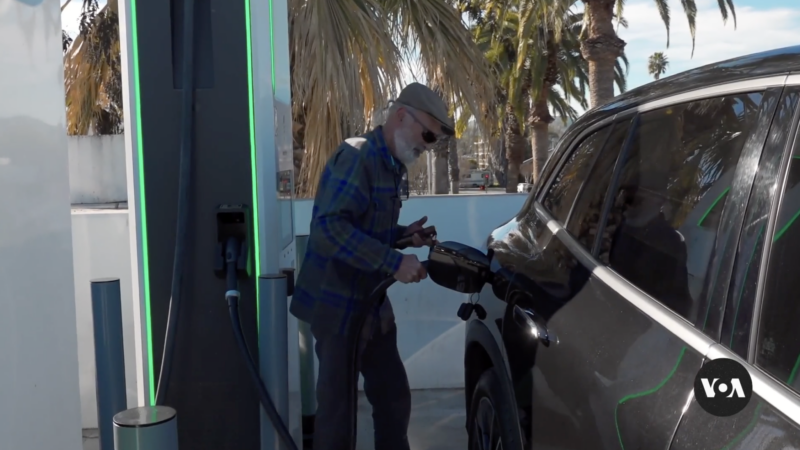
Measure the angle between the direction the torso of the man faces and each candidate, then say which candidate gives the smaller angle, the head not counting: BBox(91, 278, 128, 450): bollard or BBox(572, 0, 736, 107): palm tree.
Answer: the palm tree

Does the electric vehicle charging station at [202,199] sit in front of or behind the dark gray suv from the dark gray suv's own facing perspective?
behind

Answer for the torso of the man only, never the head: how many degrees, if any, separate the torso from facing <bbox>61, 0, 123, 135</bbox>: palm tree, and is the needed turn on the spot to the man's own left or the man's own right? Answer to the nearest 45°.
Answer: approximately 135° to the man's own left

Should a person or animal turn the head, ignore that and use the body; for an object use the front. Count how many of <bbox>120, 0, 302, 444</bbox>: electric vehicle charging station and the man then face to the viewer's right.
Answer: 1

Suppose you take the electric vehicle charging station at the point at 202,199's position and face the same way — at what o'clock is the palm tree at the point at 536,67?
The palm tree is roughly at 7 o'clock from the electric vehicle charging station.

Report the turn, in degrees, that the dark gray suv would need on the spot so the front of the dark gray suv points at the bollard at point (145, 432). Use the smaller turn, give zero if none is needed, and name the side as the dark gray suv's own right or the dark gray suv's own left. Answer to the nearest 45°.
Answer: approximately 135° to the dark gray suv's own right

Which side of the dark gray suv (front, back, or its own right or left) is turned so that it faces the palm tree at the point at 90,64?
back

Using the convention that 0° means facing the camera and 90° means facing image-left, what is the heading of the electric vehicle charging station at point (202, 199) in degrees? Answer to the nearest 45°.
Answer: approximately 0°

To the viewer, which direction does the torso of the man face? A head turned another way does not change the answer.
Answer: to the viewer's right

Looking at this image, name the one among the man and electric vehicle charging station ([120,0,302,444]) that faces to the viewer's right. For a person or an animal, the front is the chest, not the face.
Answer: the man

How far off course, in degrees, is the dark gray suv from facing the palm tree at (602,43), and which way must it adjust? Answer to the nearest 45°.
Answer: approximately 135° to its left

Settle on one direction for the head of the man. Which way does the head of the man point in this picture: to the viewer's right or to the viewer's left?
to the viewer's right
